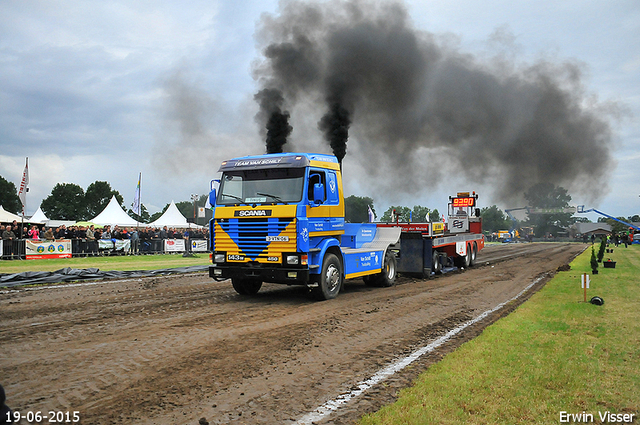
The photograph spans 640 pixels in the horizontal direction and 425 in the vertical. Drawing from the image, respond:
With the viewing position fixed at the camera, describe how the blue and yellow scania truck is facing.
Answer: facing the viewer and to the left of the viewer

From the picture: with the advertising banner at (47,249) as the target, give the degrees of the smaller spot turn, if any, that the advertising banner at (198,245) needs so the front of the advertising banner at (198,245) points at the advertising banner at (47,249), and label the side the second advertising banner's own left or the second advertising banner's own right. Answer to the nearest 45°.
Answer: approximately 45° to the second advertising banner's own right

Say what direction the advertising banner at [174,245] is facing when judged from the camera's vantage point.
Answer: facing the viewer

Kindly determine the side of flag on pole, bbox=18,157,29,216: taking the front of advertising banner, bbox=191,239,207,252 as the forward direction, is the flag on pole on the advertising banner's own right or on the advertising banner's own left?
on the advertising banner's own right

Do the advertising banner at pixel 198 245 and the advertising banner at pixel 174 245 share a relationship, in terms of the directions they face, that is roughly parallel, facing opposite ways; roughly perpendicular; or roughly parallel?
roughly parallel

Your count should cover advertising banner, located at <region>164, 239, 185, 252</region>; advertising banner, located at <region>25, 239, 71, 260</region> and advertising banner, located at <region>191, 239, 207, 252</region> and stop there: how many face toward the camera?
3

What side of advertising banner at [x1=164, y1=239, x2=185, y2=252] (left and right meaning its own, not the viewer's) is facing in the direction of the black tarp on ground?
front

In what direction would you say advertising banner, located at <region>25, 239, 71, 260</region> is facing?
toward the camera

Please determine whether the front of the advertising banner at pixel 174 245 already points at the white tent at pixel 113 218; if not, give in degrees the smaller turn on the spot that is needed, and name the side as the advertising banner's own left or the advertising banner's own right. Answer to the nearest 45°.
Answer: approximately 180°

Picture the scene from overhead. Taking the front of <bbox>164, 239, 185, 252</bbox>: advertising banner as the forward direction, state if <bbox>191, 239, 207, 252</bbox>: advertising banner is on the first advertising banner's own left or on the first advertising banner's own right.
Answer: on the first advertising banner's own left

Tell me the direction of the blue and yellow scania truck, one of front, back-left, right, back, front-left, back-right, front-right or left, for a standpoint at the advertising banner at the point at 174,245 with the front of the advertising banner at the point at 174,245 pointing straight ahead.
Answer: front

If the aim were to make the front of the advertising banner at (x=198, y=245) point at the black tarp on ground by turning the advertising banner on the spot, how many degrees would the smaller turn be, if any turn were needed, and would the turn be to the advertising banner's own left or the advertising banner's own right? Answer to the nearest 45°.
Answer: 0° — it already faces it

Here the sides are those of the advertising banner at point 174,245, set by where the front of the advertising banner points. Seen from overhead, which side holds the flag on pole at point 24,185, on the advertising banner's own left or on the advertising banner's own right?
on the advertising banner's own right

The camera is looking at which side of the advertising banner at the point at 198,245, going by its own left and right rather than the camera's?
front
